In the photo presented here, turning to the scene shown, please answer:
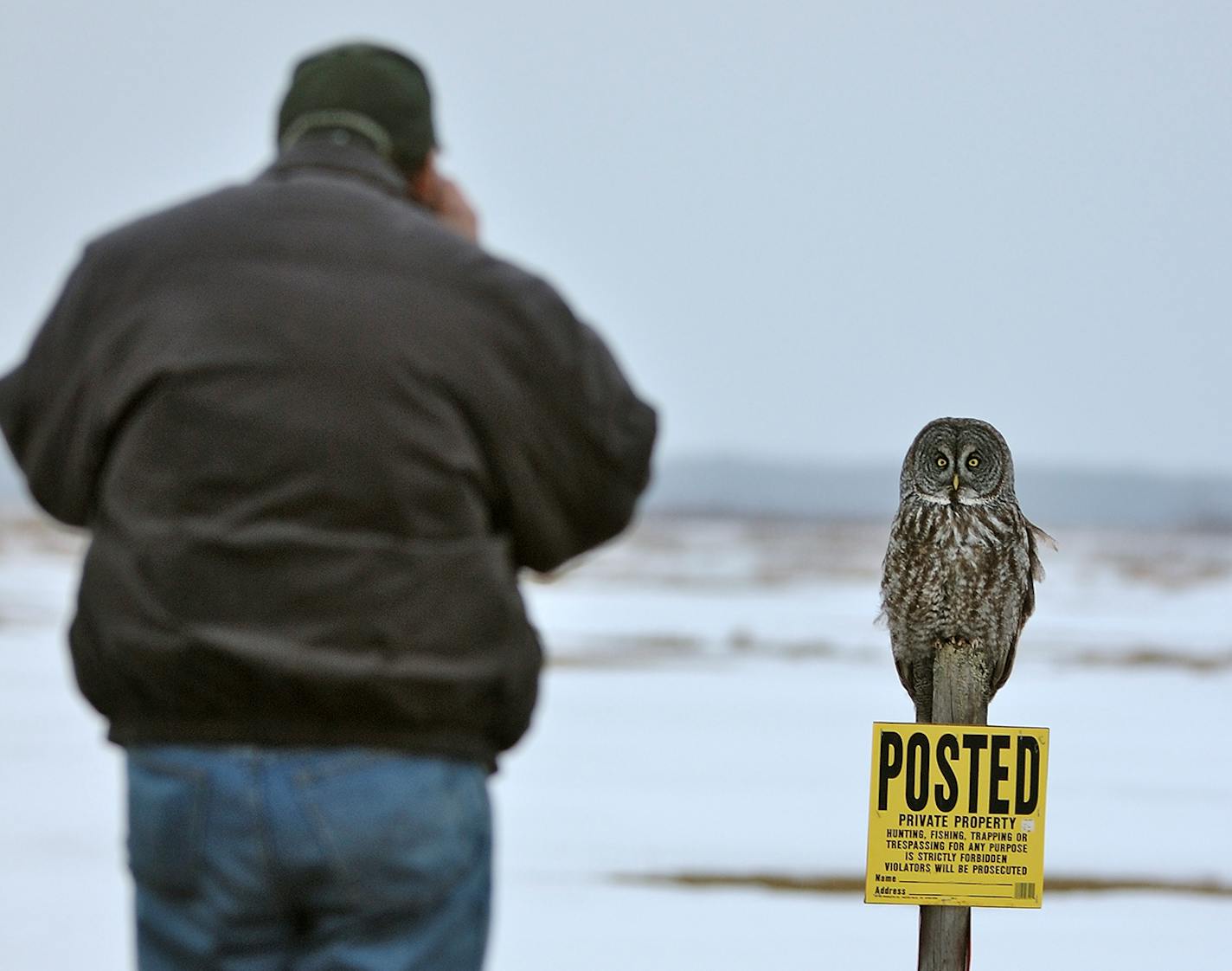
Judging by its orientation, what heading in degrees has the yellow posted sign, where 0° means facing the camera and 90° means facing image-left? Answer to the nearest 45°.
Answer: approximately 0°

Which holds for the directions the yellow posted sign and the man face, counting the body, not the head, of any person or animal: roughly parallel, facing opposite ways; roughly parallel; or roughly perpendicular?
roughly parallel, facing opposite ways

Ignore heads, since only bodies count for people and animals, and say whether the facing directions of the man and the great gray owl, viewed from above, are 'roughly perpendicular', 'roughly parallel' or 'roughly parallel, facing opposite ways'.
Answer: roughly parallel, facing opposite ways

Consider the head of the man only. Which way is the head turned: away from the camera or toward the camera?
away from the camera

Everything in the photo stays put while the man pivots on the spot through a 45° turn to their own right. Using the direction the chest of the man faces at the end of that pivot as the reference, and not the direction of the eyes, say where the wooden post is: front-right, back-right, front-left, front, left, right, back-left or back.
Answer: front

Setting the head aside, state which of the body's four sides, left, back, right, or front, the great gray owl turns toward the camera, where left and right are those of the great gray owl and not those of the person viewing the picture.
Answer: front

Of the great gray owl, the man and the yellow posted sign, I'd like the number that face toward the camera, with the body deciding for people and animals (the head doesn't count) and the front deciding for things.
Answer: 2

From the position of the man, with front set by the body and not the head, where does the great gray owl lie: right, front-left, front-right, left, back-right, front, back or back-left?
front-right

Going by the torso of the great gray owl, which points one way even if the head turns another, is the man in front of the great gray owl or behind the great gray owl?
in front

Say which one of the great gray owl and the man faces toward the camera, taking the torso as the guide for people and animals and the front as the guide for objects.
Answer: the great gray owl

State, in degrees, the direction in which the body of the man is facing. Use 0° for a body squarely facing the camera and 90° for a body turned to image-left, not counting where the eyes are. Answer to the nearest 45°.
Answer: approximately 180°

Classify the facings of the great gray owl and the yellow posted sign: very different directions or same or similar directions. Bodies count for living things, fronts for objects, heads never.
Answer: same or similar directions
